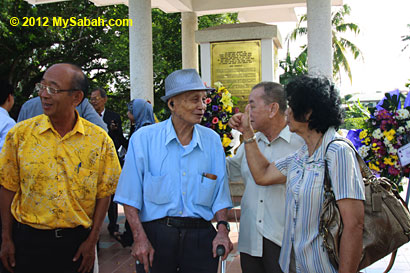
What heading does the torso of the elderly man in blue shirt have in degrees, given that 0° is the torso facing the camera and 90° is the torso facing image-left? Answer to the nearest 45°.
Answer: approximately 0°

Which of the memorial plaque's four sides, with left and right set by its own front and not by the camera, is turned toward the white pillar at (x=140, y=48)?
right

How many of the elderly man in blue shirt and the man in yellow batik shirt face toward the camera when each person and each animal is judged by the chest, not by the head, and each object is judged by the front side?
2

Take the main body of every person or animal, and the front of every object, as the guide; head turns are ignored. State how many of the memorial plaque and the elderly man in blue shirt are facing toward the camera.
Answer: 2

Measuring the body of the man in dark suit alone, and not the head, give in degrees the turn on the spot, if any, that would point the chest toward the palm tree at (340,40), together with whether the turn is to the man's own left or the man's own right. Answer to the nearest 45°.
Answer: approximately 180°

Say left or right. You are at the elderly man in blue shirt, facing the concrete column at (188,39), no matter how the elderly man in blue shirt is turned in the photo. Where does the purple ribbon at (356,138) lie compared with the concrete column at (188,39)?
right

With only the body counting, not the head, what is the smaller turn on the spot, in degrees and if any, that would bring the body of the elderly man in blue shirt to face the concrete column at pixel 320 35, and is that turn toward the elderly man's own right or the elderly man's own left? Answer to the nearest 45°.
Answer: approximately 135° to the elderly man's own left

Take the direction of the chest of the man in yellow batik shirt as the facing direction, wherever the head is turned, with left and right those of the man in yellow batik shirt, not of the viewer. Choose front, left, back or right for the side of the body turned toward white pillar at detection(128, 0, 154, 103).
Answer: back

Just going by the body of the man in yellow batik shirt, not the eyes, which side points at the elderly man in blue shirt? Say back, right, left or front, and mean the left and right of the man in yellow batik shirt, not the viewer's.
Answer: left

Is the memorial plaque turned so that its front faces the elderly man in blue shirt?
yes

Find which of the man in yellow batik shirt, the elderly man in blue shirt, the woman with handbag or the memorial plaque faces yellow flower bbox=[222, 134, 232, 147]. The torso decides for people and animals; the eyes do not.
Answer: the memorial plaque

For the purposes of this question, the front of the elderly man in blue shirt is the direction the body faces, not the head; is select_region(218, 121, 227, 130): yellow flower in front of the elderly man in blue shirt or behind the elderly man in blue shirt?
behind

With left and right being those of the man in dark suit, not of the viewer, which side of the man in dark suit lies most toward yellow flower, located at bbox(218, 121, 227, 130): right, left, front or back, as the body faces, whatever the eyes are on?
left
